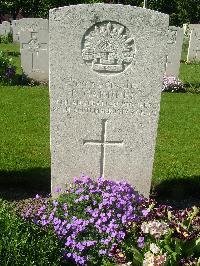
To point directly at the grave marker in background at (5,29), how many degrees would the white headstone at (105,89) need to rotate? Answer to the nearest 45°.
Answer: approximately 180°

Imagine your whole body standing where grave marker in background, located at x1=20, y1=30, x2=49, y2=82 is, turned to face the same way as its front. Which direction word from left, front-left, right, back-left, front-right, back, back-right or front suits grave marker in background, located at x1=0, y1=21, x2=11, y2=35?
back

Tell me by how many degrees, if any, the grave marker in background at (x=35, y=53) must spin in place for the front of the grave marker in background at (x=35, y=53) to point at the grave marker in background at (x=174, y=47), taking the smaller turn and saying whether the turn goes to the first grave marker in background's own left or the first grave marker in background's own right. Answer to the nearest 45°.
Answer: approximately 90° to the first grave marker in background's own left

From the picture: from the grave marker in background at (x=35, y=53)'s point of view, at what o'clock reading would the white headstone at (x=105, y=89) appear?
The white headstone is roughly at 12 o'clock from the grave marker in background.
